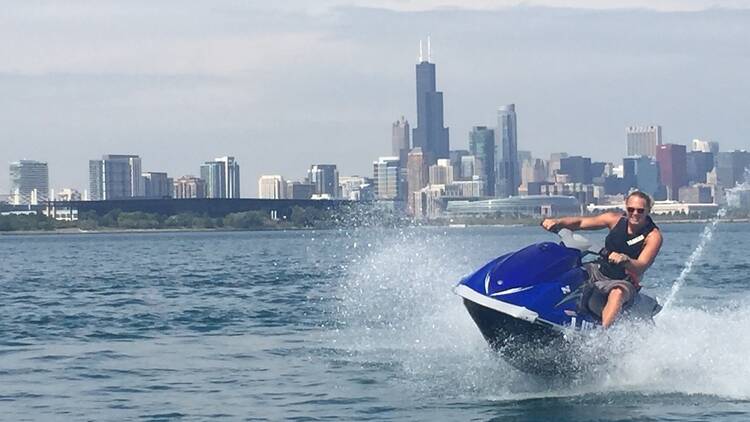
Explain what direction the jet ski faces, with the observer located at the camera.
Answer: facing the viewer and to the left of the viewer
